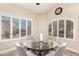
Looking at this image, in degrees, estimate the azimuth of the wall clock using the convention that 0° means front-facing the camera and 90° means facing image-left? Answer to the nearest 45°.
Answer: approximately 45°
